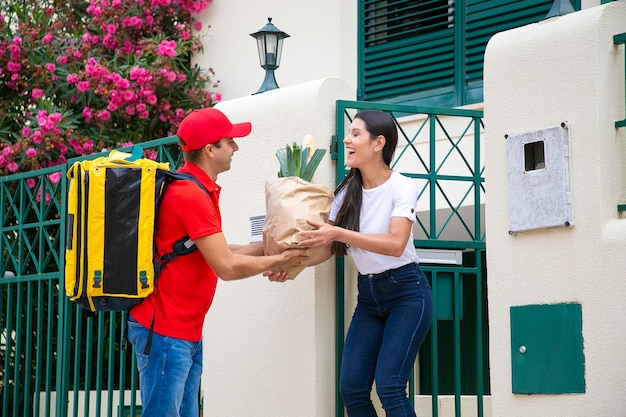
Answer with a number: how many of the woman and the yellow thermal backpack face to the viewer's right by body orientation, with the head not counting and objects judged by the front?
0

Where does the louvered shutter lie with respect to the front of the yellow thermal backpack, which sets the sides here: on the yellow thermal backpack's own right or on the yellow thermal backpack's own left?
on the yellow thermal backpack's own right

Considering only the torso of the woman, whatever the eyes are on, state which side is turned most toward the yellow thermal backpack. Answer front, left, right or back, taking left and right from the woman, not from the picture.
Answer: front

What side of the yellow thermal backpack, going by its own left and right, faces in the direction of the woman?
back

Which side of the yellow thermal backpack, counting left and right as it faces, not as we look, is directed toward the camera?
left

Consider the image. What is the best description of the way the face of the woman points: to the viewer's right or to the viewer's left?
to the viewer's left

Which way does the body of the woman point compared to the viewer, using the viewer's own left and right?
facing the viewer and to the left of the viewer

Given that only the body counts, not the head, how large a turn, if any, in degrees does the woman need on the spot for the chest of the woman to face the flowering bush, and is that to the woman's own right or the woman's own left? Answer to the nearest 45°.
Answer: approximately 90° to the woman's own right

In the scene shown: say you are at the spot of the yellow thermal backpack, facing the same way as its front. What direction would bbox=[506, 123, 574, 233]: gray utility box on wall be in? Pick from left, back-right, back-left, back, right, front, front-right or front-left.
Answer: back

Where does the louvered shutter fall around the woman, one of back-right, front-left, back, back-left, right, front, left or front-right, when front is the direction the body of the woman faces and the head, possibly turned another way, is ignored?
back-right
